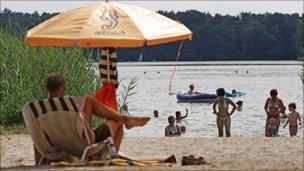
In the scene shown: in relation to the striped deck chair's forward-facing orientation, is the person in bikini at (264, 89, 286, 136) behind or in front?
in front

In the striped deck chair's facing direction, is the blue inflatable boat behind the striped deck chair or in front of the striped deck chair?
in front

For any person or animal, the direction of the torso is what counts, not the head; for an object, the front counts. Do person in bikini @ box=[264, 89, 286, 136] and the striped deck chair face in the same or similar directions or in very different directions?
very different directions

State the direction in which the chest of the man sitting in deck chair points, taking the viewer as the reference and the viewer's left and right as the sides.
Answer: facing away from the viewer and to the right of the viewer

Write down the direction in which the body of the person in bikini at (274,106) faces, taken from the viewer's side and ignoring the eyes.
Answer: toward the camera

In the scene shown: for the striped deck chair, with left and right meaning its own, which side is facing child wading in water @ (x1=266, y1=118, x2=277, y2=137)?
front

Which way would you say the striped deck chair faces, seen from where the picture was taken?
facing away from the viewer and to the right of the viewer

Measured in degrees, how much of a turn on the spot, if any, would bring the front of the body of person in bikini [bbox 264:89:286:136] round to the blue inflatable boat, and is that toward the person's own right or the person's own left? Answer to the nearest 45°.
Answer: approximately 180°
